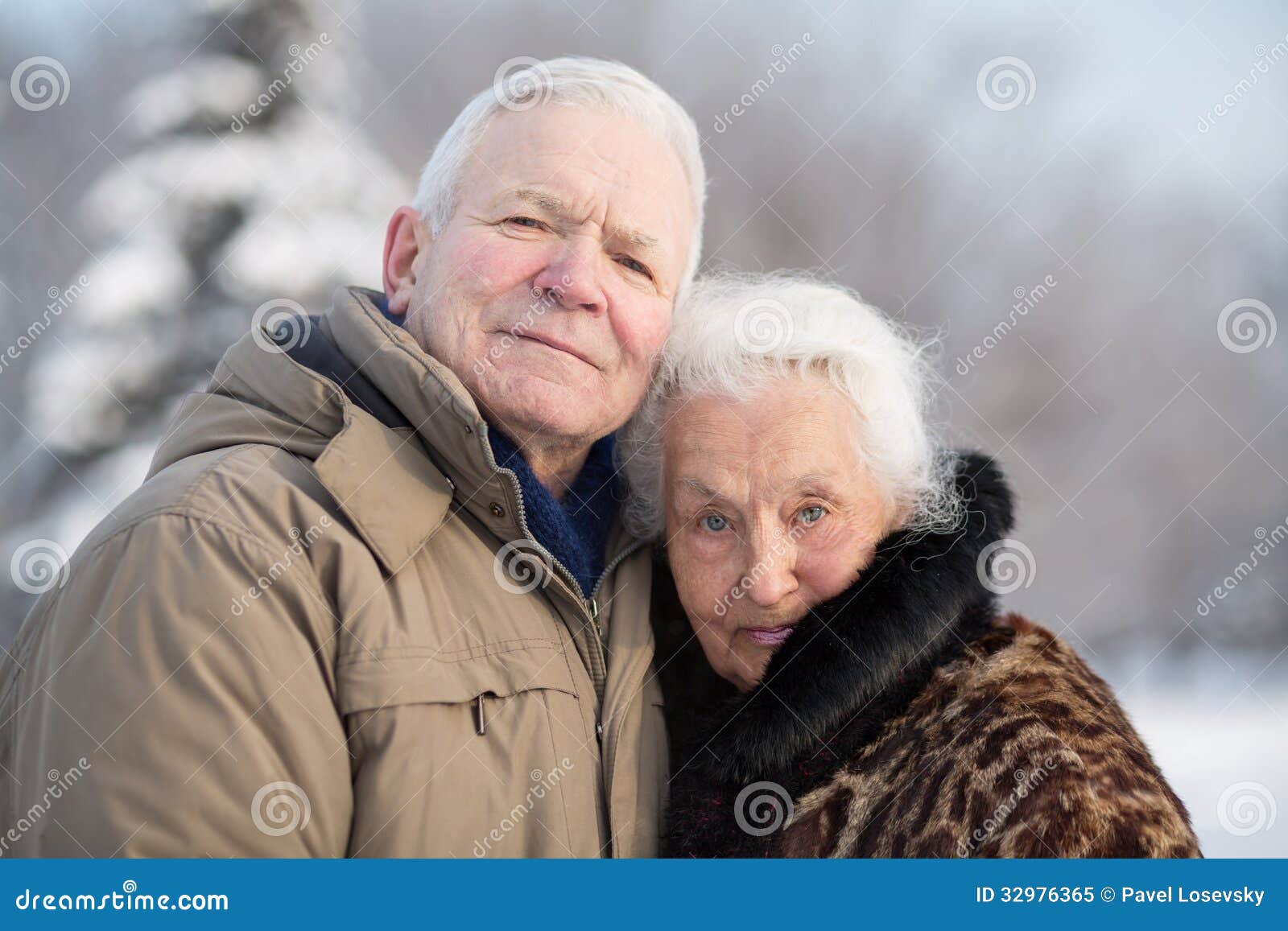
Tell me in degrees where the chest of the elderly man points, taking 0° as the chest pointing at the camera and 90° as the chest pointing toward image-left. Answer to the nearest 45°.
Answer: approximately 315°

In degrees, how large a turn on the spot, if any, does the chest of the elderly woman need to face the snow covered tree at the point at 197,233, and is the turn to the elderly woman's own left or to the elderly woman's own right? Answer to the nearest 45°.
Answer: approximately 90° to the elderly woman's own right
